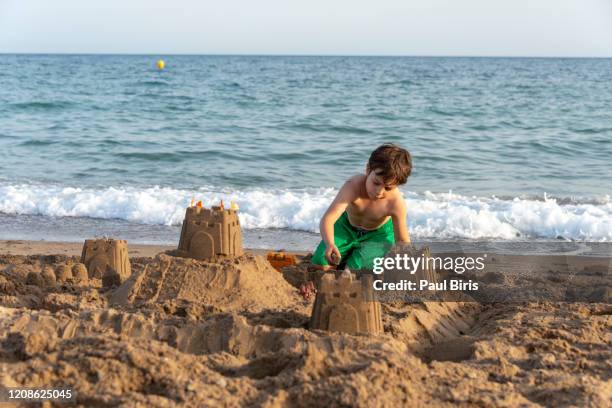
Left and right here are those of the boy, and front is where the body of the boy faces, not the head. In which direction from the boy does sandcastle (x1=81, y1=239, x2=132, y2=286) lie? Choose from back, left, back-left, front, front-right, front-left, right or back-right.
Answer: right

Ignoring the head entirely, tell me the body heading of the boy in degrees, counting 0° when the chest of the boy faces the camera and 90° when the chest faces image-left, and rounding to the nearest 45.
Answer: approximately 0°

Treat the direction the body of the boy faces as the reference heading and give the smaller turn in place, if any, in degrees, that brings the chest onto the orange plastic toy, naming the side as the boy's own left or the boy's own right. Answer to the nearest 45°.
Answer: approximately 135° to the boy's own right

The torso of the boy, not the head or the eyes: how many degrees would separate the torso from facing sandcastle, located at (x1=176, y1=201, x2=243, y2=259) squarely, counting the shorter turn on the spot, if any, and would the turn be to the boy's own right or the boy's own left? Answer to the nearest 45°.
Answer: approximately 45° to the boy's own right
